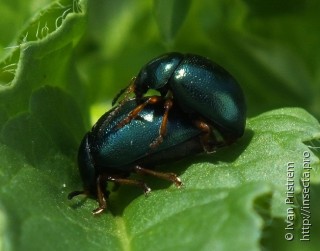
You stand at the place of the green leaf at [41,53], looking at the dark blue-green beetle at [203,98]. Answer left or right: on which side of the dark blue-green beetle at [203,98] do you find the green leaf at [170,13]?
left

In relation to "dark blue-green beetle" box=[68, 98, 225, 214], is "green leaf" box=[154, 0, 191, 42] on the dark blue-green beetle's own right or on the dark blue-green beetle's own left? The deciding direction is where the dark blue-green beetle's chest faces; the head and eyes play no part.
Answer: on the dark blue-green beetle's own right

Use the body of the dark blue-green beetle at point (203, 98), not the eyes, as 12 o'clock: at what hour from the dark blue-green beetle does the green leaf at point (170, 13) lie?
The green leaf is roughly at 3 o'clock from the dark blue-green beetle.

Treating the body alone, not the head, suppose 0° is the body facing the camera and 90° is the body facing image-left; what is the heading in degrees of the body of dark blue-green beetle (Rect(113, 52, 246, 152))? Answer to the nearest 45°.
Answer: approximately 90°

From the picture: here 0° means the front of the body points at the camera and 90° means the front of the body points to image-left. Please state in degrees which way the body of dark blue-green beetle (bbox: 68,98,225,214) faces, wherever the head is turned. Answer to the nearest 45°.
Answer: approximately 90°

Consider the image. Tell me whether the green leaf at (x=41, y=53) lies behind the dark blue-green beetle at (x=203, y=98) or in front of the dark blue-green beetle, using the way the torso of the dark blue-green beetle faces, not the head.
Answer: in front
